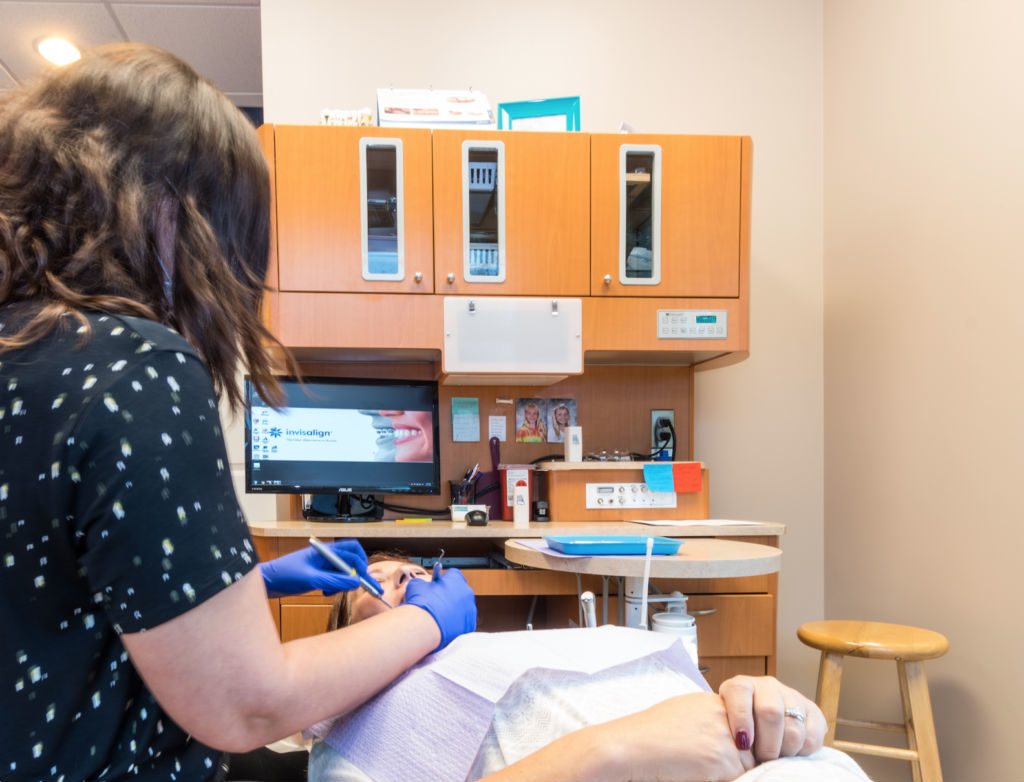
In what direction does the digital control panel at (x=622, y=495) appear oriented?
toward the camera

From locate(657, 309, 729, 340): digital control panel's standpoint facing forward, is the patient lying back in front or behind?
in front

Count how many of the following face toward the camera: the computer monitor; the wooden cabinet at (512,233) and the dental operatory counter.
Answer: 3

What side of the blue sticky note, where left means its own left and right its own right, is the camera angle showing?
front

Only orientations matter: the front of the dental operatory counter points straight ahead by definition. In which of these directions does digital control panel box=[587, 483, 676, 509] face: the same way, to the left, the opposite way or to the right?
the same way

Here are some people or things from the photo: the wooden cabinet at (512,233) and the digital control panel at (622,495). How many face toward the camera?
2

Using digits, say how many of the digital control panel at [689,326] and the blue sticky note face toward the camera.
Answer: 2

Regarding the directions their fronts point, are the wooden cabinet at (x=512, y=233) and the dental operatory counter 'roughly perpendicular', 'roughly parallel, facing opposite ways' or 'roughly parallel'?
roughly parallel
